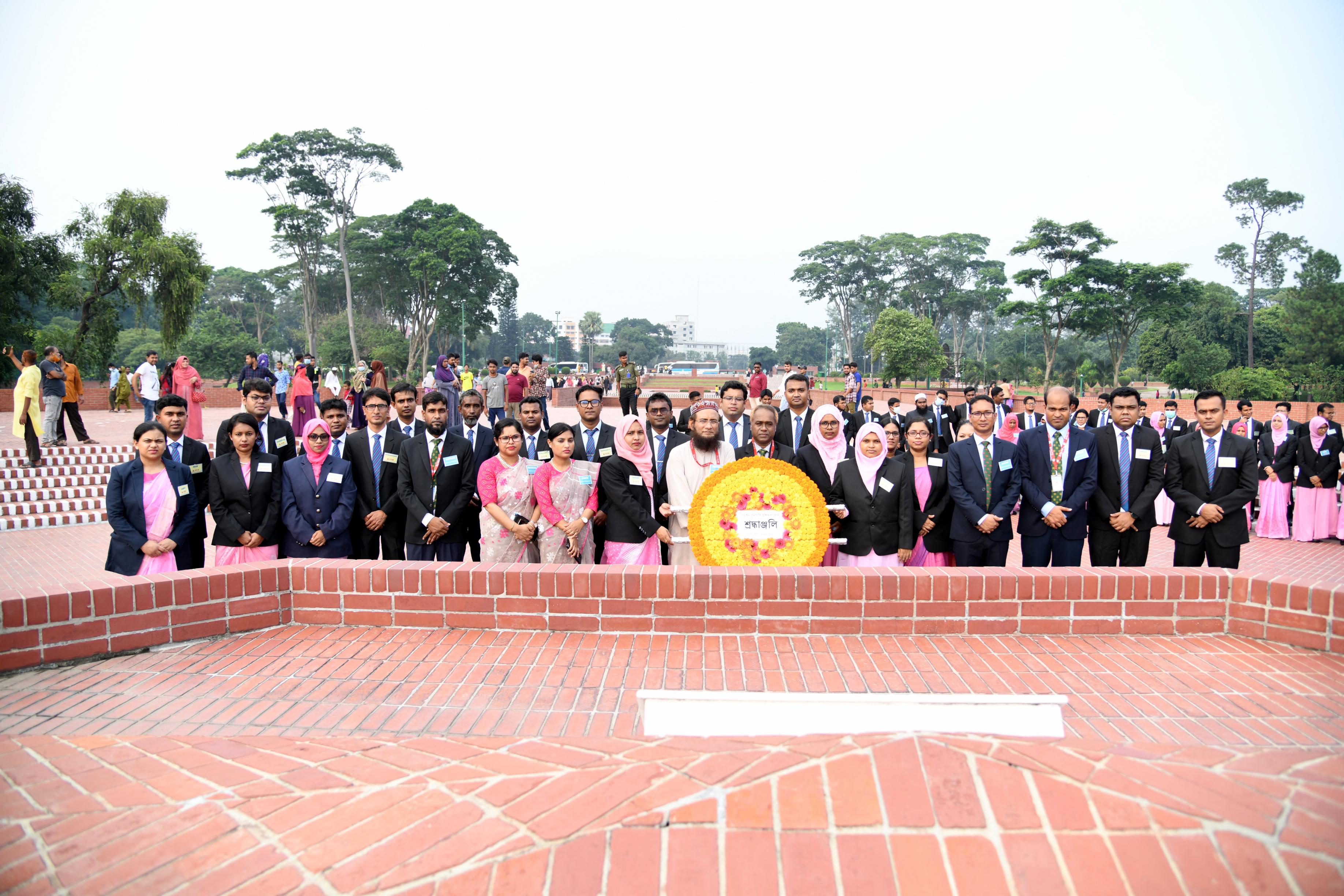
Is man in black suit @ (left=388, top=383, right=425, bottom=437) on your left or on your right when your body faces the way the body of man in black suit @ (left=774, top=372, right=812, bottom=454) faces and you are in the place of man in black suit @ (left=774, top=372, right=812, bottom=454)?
on your right

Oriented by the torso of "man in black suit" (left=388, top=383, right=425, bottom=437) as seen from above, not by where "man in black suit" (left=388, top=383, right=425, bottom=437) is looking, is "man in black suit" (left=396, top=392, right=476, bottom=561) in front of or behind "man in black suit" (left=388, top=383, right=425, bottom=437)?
in front

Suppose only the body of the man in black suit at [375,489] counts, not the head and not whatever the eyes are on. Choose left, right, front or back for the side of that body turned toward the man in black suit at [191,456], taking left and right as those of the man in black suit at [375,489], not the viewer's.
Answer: right

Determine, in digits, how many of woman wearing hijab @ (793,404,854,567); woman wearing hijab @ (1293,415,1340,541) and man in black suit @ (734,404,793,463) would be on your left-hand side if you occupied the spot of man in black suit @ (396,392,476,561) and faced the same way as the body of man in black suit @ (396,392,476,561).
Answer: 3

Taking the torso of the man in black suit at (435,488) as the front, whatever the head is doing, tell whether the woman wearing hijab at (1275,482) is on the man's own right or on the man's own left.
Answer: on the man's own left

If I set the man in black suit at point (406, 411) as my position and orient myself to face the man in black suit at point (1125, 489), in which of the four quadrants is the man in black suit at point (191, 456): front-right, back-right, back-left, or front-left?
back-right

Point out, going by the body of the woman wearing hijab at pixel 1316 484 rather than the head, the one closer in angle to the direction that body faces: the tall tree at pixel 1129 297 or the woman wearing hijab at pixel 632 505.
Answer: the woman wearing hijab

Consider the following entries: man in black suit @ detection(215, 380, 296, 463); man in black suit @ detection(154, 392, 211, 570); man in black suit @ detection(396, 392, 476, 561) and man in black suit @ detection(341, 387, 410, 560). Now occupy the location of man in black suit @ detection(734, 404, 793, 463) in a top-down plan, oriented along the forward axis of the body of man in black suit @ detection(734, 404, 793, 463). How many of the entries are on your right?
4

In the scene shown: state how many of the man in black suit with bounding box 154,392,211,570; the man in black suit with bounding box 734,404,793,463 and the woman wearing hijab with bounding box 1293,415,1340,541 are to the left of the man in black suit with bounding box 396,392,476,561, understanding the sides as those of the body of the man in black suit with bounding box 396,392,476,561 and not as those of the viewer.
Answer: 2

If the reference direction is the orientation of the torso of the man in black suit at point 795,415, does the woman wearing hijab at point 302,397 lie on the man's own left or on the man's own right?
on the man's own right

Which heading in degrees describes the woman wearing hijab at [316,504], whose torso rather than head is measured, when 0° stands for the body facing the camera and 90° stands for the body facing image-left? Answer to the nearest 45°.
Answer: approximately 0°
